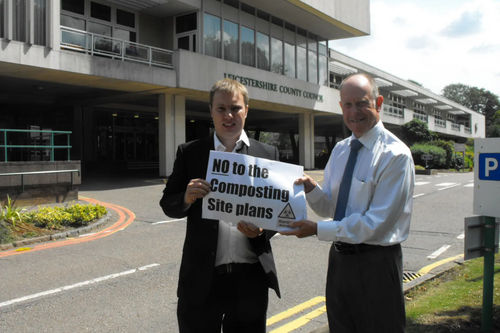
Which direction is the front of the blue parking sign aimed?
toward the camera

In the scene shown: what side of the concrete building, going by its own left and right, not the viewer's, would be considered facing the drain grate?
front

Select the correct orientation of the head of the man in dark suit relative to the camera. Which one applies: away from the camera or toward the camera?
toward the camera

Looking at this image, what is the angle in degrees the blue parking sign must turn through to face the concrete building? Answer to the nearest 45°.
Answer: approximately 135° to its right

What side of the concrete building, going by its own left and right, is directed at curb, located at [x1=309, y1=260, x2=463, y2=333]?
front

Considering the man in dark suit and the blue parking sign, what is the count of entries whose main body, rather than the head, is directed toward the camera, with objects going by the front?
2

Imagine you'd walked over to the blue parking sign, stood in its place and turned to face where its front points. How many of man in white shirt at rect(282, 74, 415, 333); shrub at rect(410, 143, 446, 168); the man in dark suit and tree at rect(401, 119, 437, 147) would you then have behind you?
2

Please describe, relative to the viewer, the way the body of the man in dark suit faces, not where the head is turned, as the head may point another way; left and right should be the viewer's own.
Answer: facing the viewer

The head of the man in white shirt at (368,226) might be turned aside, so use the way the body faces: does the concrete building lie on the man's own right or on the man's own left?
on the man's own right

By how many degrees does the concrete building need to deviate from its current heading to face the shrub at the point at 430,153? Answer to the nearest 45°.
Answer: approximately 90° to its left

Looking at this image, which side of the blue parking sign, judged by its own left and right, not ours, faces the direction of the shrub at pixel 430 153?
back
